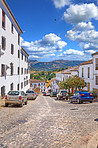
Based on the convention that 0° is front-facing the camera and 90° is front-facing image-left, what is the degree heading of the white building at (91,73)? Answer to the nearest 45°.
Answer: approximately 45°
